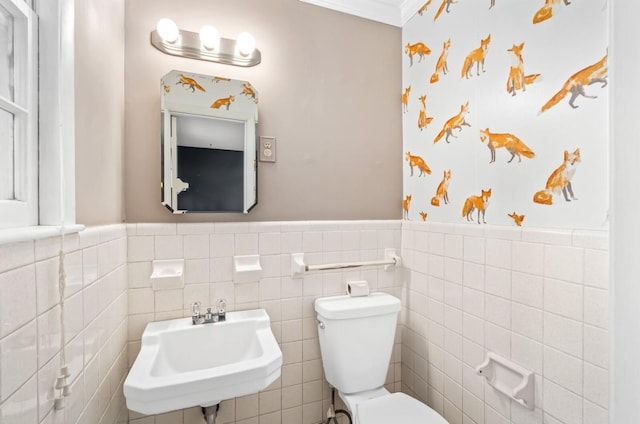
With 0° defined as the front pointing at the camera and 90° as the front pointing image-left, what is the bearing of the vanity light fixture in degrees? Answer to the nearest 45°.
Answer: approximately 0°

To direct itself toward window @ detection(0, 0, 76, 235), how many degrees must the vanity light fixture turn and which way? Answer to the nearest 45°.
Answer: approximately 45° to its right

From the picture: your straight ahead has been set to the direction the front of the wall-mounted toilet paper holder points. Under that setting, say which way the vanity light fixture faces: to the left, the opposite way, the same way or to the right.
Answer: to the left

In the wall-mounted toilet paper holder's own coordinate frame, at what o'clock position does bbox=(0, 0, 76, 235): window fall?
The window is roughly at 12 o'clock from the wall-mounted toilet paper holder.

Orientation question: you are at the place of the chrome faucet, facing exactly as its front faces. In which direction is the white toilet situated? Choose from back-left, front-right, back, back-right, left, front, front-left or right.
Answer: left

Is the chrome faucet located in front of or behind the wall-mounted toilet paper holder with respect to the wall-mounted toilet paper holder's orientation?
in front

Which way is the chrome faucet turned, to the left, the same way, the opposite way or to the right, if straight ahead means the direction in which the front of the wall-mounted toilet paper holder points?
to the left

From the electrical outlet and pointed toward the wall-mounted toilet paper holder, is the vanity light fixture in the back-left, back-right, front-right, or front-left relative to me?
back-right

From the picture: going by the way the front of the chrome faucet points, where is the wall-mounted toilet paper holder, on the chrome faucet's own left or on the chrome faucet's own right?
on the chrome faucet's own left
